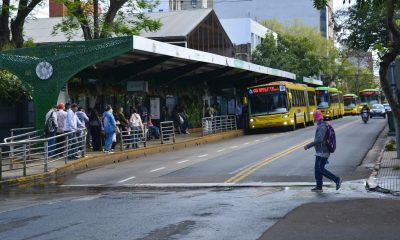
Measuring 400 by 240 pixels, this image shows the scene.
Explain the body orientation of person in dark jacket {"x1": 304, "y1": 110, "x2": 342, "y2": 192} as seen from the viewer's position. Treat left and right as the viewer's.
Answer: facing to the left of the viewer

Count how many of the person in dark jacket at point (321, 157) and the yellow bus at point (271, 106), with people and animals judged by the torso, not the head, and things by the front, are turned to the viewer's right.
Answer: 0

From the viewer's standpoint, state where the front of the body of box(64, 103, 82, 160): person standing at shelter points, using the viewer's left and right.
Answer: facing to the right of the viewer

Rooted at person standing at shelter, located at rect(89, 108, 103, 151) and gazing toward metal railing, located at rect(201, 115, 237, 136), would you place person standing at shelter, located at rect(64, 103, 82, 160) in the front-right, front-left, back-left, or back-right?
back-right

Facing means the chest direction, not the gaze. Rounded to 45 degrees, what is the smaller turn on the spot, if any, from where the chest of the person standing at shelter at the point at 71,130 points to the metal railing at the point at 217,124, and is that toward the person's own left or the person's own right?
approximately 45° to the person's own left

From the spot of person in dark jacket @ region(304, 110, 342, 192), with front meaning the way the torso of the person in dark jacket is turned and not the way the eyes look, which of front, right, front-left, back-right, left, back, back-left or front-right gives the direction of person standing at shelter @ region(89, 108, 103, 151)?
front-right

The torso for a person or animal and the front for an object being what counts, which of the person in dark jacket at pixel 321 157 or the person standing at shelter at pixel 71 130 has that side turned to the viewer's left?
the person in dark jacket

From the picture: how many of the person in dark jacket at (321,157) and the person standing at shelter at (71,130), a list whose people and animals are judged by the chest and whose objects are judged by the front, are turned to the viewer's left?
1

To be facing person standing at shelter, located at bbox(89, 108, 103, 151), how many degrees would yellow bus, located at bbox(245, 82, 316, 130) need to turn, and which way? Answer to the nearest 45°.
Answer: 0° — it already faces them

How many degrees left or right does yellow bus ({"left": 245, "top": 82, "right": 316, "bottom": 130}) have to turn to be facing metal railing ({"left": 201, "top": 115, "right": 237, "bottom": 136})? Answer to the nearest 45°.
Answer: approximately 45° to its right

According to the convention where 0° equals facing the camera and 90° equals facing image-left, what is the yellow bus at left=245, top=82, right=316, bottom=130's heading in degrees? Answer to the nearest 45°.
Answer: approximately 45°
